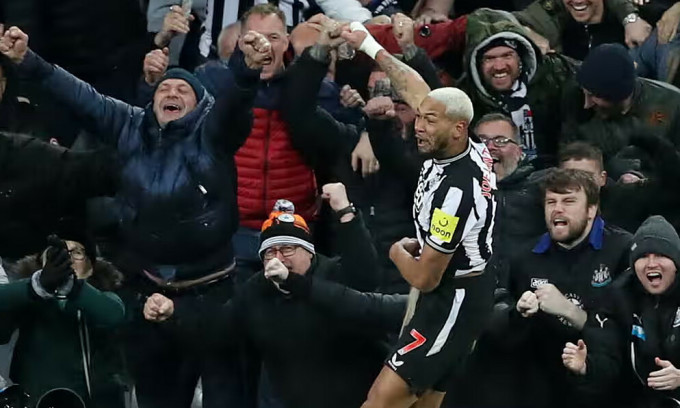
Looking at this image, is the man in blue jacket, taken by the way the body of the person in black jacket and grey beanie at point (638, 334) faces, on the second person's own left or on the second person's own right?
on the second person's own right

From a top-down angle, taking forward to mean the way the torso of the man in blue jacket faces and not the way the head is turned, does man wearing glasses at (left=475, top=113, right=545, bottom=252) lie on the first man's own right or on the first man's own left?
on the first man's own left

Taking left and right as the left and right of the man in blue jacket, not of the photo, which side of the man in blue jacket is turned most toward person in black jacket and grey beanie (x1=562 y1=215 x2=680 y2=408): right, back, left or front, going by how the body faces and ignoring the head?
left

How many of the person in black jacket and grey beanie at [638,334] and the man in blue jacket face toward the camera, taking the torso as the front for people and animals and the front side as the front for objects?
2

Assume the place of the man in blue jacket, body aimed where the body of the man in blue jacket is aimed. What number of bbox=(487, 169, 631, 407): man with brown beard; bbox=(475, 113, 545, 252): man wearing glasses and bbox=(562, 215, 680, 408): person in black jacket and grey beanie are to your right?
0

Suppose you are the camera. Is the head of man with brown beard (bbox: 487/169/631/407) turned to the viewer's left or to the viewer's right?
to the viewer's left

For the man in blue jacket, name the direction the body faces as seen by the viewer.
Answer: toward the camera

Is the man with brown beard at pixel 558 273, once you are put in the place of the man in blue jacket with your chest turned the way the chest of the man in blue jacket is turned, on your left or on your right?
on your left
